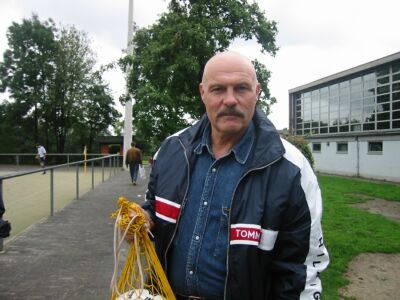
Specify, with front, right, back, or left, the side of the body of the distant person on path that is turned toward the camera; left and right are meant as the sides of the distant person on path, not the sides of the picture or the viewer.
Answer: back

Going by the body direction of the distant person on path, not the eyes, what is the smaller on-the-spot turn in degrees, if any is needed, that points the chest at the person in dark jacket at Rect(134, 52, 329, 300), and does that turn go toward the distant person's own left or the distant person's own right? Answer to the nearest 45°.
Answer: approximately 180°

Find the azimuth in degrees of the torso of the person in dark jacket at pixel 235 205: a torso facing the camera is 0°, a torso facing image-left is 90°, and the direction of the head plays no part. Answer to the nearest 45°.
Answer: approximately 45°

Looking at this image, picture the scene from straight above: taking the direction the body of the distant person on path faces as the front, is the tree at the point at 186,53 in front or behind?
in front

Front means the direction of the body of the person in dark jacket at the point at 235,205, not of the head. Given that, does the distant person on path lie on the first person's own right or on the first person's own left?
on the first person's own right

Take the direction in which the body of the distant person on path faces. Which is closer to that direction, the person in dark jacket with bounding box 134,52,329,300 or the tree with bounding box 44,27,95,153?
the tree

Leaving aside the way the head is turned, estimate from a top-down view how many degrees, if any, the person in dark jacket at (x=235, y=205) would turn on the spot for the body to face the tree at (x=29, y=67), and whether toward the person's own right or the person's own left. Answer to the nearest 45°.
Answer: approximately 90° to the person's own right

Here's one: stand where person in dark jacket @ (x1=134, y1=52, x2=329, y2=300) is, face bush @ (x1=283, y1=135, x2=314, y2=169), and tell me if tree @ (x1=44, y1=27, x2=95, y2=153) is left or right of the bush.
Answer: left

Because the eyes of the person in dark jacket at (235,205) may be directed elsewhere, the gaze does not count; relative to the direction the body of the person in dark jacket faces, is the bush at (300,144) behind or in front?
behind
